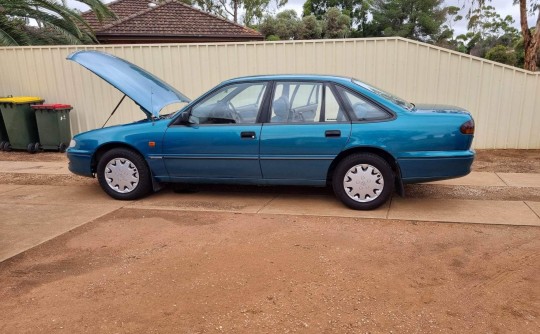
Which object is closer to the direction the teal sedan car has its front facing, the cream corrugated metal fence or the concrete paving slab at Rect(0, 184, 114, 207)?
the concrete paving slab

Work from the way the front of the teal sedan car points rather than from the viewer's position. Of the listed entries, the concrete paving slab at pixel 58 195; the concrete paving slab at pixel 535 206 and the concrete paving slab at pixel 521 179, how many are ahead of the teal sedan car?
1

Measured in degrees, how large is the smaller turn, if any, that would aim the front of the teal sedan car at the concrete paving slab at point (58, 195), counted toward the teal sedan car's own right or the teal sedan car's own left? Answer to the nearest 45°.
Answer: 0° — it already faces it

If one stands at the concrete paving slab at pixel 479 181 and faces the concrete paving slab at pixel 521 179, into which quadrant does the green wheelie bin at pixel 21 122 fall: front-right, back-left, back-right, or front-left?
back-left

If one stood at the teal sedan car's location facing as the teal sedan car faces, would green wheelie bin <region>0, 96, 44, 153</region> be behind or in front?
in front

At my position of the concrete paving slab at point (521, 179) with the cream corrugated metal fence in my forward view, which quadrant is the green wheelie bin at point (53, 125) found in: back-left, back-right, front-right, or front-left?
front-left

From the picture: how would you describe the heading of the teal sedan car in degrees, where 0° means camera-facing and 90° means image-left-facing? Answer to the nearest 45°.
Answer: approximately 90°

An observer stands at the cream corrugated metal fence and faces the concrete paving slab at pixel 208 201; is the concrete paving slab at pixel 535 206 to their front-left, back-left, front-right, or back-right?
front-left

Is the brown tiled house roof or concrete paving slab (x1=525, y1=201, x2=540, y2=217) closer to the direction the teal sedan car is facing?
the brown tiled house roof

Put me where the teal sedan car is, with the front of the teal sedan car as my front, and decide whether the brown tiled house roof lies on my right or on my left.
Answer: on my right

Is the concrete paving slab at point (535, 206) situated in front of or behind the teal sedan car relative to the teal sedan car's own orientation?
behind
